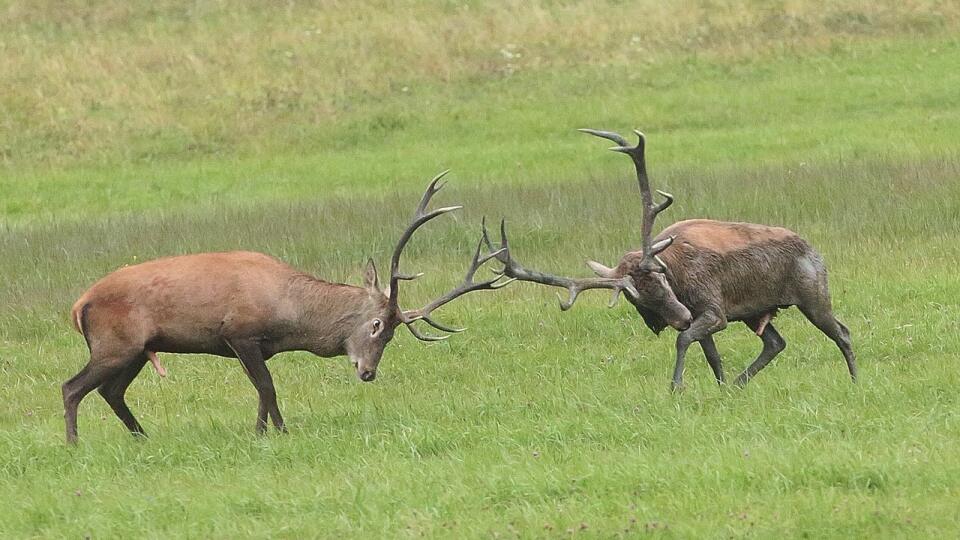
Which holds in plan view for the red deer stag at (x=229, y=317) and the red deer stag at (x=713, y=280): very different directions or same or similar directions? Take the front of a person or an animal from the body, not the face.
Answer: very different directions

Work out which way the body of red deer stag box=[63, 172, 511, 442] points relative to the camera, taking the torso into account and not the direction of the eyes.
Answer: to the viewer's right

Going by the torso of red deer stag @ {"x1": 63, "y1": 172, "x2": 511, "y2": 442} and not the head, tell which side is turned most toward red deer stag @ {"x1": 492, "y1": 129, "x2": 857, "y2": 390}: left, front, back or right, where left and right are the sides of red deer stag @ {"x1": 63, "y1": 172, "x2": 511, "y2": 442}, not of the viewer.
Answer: front

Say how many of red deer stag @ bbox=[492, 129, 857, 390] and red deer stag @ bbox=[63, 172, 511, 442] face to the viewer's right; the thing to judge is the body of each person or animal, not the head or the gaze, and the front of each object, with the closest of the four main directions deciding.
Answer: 1

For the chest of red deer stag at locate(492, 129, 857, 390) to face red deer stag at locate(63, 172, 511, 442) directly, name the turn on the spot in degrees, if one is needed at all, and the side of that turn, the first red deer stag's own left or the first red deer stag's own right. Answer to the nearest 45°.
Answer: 0° — it already faces it

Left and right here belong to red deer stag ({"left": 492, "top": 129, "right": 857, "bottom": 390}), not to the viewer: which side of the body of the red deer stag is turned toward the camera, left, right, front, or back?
left
